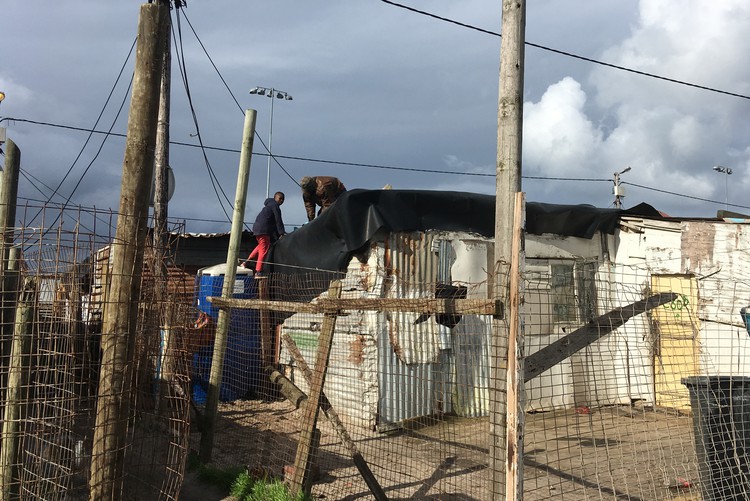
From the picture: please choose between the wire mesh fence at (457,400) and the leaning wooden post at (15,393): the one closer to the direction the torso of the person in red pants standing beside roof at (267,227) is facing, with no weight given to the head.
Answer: the wire mesh fence

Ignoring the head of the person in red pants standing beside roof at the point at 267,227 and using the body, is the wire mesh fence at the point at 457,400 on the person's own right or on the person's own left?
on the person's own right

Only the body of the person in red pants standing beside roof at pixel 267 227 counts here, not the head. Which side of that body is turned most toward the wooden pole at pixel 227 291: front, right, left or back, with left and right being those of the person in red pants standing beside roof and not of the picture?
right

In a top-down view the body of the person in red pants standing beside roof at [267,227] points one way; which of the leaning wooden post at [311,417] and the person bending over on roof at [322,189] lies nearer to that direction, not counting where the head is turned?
the person bending over on roof

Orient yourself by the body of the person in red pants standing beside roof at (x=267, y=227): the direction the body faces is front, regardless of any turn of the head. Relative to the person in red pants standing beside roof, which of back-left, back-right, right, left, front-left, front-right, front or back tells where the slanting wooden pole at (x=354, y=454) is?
right

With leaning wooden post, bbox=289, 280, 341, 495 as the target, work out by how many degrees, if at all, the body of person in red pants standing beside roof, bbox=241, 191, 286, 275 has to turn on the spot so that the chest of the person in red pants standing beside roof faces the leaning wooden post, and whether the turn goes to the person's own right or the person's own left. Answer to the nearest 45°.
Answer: approximately 90° to the person's own right

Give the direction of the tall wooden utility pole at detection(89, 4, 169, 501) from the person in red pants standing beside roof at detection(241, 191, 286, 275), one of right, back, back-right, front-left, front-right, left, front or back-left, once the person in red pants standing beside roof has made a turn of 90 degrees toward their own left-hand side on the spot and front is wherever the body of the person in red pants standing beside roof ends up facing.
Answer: back

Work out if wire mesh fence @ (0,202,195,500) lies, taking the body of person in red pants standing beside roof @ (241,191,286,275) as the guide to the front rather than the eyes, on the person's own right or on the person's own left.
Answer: on the person's own right

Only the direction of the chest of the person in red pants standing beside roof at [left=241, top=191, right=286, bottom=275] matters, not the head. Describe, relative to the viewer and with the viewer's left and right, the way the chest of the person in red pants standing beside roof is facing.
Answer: facing to the right of the viewer

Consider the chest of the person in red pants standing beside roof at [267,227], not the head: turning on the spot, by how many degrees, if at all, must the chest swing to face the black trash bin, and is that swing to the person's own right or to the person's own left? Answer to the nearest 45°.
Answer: approximately 45° to the person's own right

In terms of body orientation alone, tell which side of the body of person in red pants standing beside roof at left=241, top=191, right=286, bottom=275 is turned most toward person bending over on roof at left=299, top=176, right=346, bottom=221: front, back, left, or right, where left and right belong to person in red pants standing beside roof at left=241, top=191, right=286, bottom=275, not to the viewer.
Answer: front

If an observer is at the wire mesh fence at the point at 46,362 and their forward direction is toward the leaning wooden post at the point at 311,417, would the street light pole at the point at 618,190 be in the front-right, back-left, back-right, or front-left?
front-left

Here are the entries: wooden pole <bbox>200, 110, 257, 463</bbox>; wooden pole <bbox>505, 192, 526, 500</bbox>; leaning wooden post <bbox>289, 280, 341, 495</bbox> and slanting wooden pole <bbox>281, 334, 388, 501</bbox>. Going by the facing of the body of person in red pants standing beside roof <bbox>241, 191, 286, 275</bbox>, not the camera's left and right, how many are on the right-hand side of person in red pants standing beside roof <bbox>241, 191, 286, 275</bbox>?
4

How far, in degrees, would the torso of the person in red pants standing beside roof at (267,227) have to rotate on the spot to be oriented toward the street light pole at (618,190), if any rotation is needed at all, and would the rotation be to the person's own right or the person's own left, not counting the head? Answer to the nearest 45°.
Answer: approximately 45° to the person's own left
